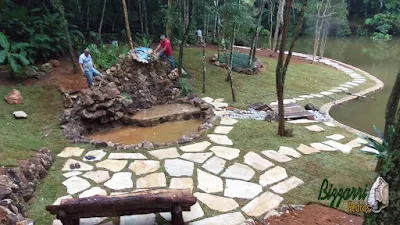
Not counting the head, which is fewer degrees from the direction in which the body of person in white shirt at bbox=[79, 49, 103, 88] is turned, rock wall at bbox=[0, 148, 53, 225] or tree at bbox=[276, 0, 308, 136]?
the tree

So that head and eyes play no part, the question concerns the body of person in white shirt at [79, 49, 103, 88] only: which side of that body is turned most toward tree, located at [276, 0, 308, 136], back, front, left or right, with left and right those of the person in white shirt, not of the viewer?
front

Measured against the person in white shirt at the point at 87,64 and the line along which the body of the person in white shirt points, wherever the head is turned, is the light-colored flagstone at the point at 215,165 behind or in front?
in front

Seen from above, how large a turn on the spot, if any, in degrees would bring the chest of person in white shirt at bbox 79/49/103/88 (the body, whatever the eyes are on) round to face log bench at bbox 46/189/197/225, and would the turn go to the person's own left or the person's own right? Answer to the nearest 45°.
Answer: approximately 45° to the person's own right

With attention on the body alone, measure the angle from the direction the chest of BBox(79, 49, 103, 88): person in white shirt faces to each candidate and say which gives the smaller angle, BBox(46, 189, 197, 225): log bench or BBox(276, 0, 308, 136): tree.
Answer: the tree

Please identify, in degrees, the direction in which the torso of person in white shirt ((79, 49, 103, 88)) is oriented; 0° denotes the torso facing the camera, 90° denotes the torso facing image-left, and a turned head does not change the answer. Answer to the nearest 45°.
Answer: approximately 315°

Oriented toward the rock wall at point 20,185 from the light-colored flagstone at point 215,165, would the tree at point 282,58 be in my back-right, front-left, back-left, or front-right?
back-right

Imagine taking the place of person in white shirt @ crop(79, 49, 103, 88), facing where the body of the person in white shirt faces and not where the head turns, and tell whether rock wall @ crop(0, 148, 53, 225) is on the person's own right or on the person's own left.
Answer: on the person's own right

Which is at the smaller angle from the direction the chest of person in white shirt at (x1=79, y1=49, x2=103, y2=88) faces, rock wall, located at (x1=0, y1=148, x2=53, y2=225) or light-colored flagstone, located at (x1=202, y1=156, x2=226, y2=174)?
the light-colored flagstone
